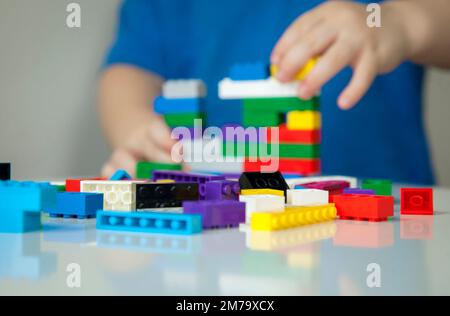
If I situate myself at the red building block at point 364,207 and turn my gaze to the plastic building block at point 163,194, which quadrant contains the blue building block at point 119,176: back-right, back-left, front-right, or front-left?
front-right

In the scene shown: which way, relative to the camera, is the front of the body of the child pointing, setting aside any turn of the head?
toward the camera

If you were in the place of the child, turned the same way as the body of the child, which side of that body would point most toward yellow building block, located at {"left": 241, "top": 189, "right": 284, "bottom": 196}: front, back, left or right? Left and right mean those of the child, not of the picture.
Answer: front

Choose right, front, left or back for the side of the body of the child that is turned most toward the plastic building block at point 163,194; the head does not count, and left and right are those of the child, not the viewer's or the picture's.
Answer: front

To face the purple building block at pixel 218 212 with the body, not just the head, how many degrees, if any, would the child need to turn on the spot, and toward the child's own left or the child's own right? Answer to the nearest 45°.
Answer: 0° — they already face it

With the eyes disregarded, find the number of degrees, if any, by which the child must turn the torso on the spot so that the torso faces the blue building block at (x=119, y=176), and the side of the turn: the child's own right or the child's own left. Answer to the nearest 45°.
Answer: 0° — they already face it

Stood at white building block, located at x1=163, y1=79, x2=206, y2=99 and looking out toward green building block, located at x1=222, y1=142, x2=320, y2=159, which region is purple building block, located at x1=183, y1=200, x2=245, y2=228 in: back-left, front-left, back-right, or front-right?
front-right

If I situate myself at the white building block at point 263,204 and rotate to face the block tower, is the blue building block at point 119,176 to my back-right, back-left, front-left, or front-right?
front-left

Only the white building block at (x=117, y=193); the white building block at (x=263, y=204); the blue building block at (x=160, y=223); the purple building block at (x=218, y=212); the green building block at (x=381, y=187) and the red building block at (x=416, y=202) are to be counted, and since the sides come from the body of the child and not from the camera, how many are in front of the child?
6

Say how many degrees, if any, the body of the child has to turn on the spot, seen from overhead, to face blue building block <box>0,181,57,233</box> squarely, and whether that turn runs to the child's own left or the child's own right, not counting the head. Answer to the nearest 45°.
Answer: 0° — they already face it

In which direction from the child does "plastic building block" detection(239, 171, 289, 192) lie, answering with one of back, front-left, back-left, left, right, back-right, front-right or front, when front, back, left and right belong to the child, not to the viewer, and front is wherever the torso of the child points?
front

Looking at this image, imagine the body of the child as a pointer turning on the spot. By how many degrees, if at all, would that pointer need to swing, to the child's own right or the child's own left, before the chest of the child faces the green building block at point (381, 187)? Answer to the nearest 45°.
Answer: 0° — they already face it

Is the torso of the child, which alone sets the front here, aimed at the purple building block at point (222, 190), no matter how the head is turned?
yes

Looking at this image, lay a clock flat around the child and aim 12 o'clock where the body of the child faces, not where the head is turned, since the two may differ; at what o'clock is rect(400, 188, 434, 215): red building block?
The red building block is roughly at 12 o'clock from the child.

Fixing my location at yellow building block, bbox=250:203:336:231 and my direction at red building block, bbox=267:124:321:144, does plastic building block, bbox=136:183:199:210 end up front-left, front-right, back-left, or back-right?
front-left

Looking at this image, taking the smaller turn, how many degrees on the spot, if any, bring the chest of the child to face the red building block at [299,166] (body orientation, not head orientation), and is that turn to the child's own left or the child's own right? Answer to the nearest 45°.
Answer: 0° — they already face it

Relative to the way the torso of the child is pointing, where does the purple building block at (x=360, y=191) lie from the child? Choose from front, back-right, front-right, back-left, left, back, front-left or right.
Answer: front
